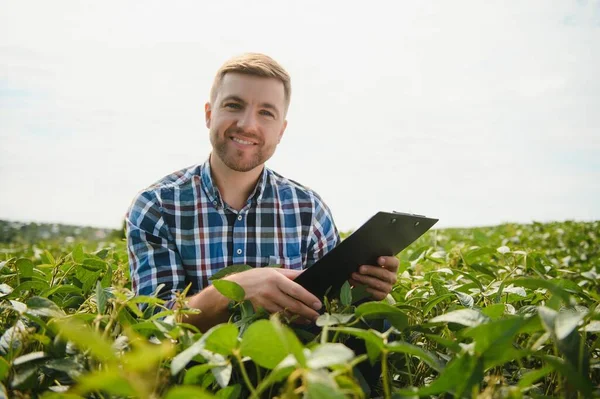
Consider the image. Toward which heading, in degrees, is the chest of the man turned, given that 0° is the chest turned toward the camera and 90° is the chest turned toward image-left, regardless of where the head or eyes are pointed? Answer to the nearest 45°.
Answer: approximately 0°
